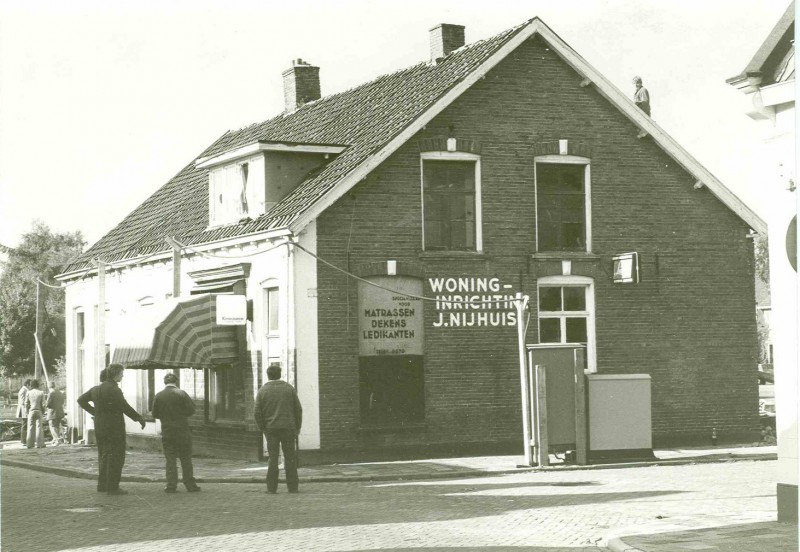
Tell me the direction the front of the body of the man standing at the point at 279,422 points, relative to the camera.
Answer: away from the camera

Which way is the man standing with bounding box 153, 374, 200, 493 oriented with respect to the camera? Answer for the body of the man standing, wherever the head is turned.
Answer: away from the camera

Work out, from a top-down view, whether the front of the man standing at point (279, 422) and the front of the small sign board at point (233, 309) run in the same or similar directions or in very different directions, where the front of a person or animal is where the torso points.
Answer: very different directions

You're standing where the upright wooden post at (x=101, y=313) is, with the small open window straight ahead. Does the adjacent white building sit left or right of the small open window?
right

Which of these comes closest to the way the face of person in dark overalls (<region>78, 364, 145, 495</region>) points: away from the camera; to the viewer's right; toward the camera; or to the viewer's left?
to the viewer's right

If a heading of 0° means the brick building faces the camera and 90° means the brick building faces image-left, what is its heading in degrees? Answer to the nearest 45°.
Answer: approximately 45°
